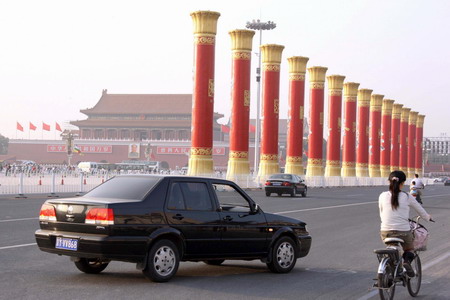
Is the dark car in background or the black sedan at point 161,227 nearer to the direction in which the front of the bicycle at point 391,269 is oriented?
the dark car in background

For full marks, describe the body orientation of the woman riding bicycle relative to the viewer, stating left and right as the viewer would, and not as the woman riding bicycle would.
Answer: facing away from the viewer and to the right of the viewer

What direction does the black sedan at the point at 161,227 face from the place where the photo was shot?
facing away from the viewer and to the right of the viewer

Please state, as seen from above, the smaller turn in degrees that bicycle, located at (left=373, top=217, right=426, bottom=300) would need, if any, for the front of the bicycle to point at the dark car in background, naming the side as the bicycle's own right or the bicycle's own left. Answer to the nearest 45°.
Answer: approximately 45° to the bicycle's own left

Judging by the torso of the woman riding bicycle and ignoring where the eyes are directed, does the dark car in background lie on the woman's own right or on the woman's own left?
on the woman's own left

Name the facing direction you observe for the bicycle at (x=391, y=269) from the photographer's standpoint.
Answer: facing away from the viewer and to the right of the viewer

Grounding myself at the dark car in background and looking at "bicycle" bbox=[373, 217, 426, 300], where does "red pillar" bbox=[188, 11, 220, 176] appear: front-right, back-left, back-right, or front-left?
back-right

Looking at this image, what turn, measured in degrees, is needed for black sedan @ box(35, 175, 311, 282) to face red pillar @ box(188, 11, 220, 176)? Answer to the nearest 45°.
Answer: approximately 45° to its left
